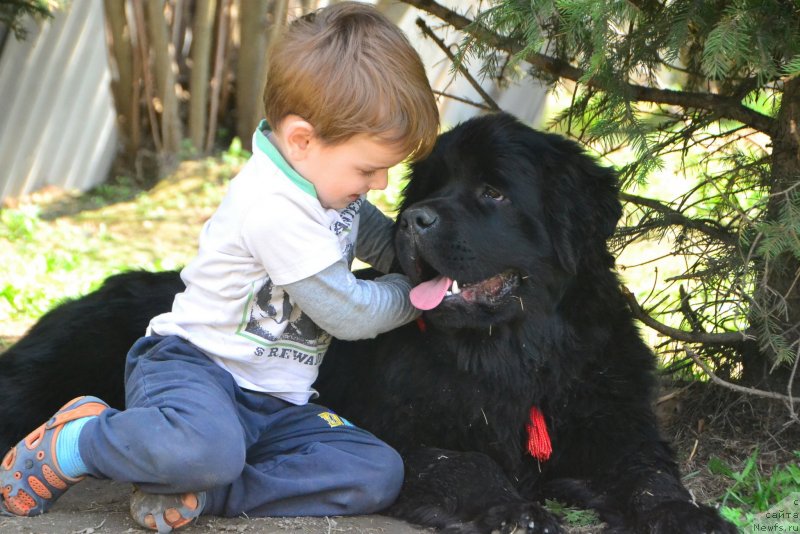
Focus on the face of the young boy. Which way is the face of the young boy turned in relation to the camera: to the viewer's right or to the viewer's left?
to the viewer's right

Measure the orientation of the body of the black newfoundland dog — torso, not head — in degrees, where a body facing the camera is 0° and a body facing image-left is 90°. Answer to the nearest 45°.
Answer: approximately 315°

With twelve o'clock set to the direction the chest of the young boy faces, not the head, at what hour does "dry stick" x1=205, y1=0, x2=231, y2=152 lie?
The dry stick is roughly at 7 o'clock from the young boy.

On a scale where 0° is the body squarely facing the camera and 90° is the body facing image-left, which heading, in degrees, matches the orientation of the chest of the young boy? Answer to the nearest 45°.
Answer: approximately 315°

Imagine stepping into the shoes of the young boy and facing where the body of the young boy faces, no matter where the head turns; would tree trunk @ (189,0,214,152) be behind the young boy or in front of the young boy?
behind

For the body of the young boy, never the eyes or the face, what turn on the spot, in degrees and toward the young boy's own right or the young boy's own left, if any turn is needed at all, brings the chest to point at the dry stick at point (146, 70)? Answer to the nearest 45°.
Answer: approximately 135° to the young boy's own left

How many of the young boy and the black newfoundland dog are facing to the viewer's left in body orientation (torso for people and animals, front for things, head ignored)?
0

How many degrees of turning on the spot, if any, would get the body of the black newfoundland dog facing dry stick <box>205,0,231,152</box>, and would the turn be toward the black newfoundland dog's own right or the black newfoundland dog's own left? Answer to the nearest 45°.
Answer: approximately 180°

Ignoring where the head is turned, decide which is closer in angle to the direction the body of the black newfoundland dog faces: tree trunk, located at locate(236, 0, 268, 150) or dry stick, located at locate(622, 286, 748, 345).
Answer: the dry stick
